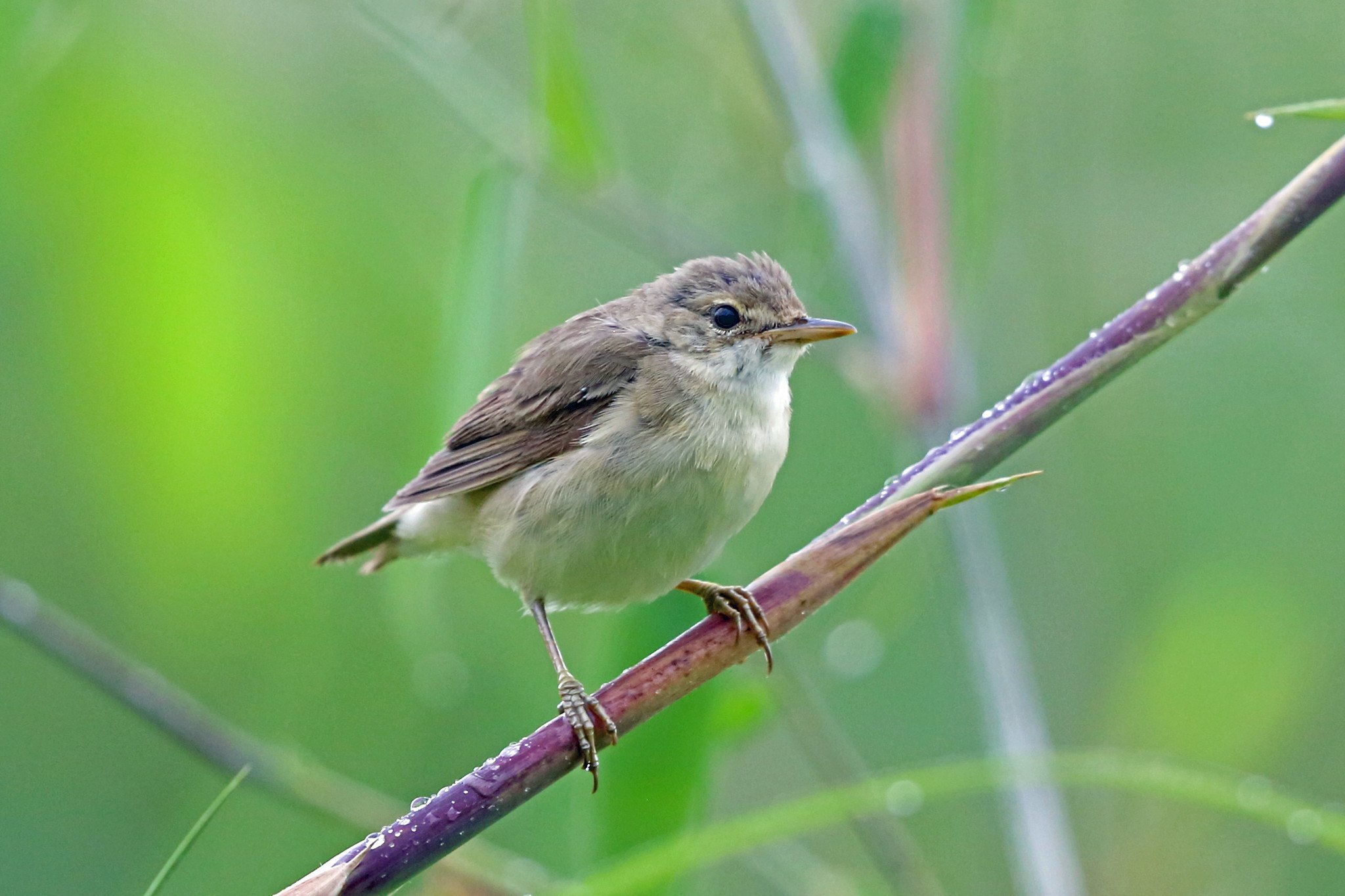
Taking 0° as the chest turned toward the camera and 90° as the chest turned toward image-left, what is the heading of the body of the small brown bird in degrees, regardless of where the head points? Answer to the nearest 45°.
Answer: approximately 315°

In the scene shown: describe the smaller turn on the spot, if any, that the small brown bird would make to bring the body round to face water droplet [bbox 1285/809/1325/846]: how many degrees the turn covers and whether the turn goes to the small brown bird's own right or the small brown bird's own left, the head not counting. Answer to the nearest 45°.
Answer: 0° — it already faces it
